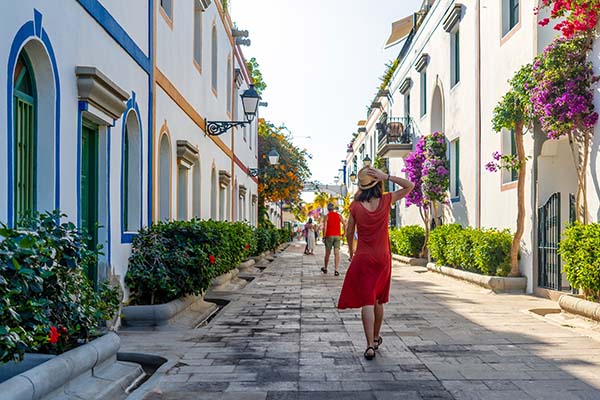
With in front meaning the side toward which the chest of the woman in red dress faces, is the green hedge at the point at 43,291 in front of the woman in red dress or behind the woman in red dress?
behind

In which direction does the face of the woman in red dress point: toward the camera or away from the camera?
away from the camera

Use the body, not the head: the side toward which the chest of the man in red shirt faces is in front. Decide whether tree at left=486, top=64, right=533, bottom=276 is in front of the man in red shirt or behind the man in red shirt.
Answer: behind

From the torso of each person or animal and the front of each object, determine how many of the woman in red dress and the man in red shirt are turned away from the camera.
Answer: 2

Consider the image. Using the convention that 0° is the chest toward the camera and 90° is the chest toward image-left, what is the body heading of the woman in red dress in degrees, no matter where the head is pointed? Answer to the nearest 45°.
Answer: approximately 180°

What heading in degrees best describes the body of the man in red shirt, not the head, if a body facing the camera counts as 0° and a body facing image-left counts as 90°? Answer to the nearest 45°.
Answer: approximately 180°

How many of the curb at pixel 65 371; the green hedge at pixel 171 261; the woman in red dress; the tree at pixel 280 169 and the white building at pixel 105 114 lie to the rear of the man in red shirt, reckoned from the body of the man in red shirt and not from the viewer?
4

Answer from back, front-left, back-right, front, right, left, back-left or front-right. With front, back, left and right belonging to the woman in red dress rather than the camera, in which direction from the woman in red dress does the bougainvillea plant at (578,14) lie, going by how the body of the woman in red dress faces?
front-right

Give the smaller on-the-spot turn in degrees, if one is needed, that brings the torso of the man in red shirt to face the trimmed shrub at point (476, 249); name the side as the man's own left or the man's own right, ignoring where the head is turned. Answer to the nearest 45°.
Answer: approximately 135° to the man's own right

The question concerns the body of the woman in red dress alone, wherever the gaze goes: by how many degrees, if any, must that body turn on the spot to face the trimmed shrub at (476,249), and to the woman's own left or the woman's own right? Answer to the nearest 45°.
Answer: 0° — they already face it
